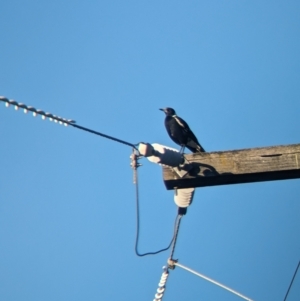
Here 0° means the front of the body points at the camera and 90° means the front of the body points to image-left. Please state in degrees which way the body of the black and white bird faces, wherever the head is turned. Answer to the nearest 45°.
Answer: approximately 90°

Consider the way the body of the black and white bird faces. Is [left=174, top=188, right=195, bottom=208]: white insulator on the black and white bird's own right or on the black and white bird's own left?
on the black and white bird's own left
